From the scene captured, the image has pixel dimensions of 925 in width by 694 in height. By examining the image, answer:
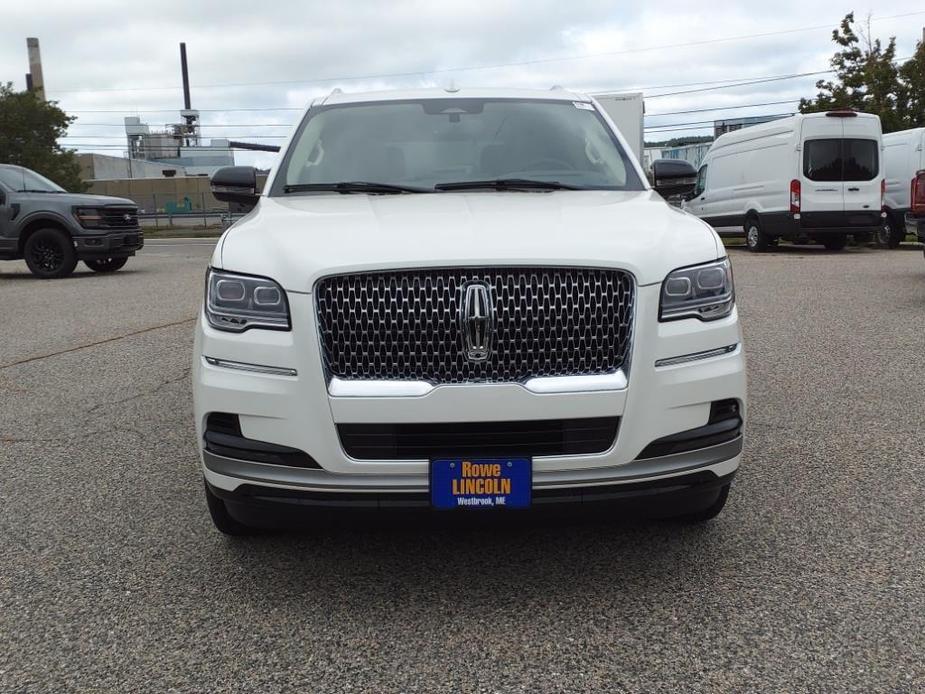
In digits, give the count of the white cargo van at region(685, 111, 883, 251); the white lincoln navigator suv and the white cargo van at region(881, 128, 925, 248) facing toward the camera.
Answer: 1

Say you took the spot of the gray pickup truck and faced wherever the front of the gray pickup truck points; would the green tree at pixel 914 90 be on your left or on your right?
on your left

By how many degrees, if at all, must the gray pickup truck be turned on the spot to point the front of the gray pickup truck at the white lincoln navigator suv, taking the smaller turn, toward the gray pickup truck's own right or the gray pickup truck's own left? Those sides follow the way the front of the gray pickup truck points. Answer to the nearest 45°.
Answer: approximately 45° to the gray pickup truck's own right

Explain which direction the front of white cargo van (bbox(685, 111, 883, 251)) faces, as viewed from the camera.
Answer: facing away from the viewer and to the left of the viewer

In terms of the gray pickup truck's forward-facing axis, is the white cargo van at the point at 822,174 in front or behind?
in front

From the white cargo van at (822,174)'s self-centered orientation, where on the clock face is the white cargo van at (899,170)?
the white cargo van at (899,170) is roughly at 3 o'clock from the white cargo van at (822,174).

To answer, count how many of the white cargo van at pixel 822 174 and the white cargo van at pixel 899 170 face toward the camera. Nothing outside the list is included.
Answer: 0

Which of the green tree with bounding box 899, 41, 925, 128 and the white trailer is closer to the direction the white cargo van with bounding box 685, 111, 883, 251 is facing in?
the white trailer

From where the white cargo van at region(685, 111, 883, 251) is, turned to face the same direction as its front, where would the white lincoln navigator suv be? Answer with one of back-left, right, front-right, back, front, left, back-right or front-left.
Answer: back-left

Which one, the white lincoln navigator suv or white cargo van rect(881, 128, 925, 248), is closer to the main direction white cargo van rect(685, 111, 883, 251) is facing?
the white cargo van
